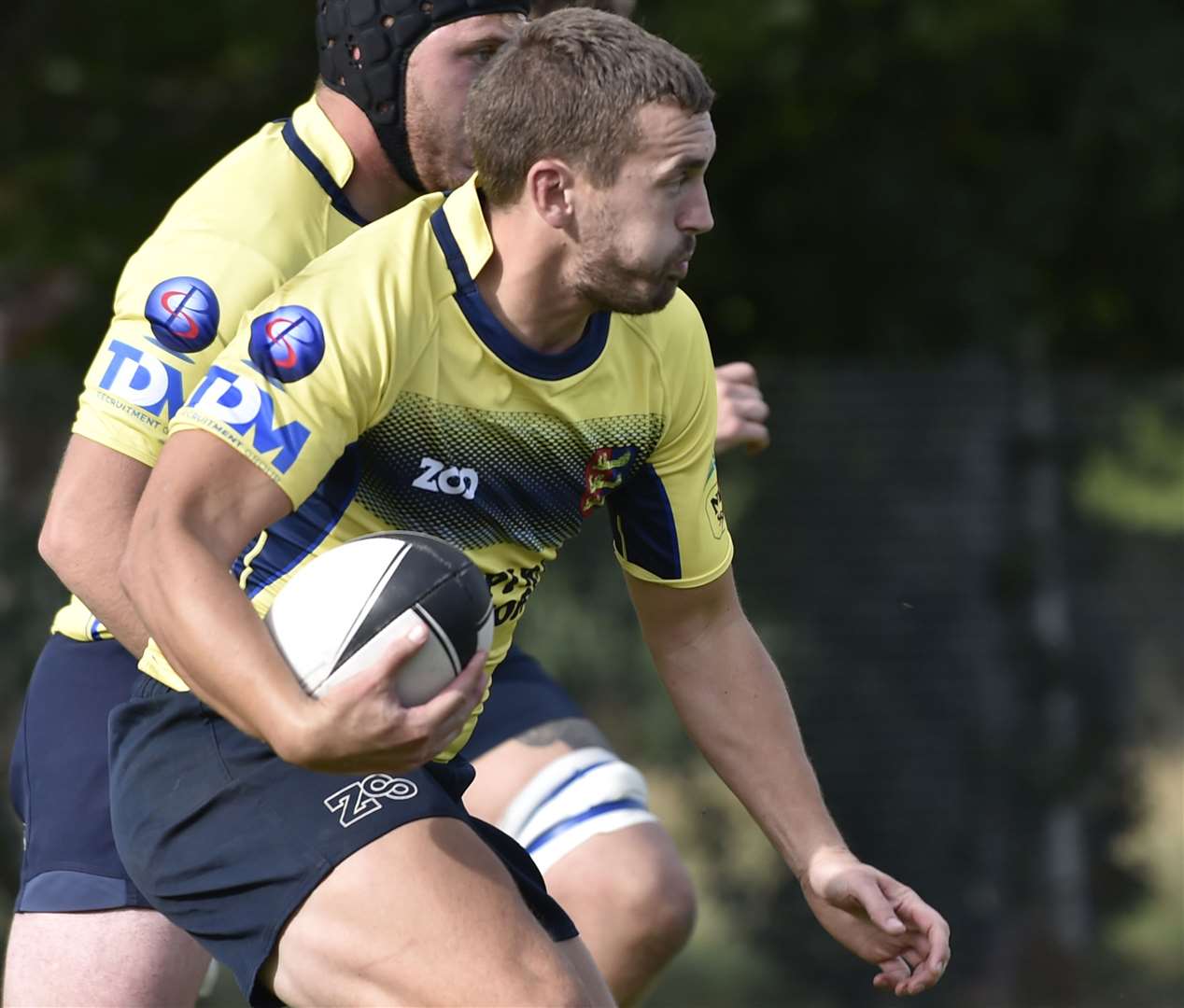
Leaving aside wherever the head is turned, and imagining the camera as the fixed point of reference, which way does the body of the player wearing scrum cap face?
to the viewer's right

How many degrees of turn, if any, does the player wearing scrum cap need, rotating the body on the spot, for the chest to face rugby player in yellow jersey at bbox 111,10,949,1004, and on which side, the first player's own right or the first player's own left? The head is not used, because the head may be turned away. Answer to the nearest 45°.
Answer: approximately 45° to the first player's own right

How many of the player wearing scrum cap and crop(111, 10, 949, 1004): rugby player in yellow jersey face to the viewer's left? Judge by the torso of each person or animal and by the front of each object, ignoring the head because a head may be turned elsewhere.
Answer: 0

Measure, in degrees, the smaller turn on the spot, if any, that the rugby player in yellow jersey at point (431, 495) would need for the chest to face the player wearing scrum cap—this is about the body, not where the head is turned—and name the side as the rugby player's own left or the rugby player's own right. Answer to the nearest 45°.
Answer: approximately 180°

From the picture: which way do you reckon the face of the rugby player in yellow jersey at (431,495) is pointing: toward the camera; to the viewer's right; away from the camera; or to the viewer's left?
to the viewer's right
